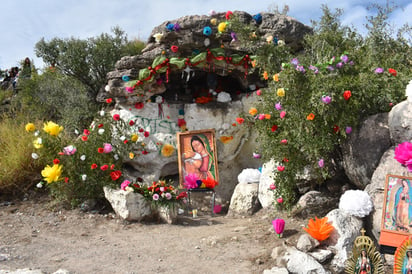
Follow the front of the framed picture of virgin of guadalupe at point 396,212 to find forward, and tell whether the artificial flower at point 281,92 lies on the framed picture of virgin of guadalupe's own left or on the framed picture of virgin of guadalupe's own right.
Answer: on the framed picture of virgin of guadalupe's own right

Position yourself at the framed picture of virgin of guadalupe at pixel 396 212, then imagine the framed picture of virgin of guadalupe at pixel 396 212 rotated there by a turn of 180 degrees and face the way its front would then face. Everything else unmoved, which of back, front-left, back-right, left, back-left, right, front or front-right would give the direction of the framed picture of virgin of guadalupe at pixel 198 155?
front-left

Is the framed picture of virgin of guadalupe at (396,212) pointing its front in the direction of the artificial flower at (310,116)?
no

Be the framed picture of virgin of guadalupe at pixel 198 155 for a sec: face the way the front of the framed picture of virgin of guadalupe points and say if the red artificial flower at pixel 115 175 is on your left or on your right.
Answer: on your right

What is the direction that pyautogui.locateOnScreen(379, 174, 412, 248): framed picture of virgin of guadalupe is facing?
toward the camera

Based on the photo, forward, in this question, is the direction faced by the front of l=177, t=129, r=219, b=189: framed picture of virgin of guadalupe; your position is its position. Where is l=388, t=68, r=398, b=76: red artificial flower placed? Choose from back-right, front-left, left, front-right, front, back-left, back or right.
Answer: front-left

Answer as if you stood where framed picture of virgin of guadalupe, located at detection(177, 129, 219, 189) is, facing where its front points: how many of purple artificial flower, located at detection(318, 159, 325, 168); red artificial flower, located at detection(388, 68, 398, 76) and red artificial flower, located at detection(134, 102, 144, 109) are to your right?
1

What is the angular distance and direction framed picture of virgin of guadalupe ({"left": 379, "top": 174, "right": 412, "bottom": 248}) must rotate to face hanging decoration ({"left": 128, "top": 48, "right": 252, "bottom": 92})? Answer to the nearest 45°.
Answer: approximately 135° to its right

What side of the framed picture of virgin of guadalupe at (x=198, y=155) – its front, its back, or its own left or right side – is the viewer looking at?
front

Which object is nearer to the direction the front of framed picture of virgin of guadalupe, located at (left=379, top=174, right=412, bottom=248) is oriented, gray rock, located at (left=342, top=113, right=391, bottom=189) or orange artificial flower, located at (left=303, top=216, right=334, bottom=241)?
the orange artificial flower
